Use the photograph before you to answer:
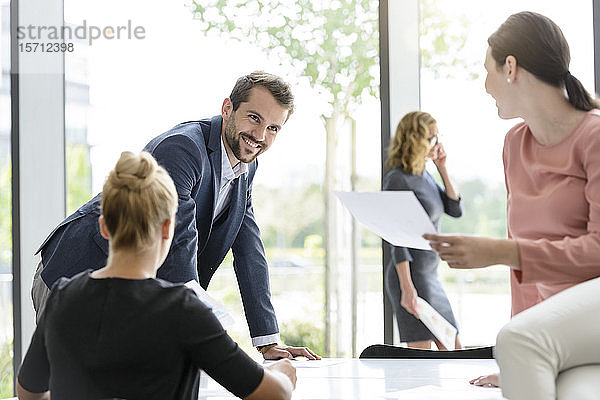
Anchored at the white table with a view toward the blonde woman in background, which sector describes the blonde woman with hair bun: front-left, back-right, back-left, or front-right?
back-left

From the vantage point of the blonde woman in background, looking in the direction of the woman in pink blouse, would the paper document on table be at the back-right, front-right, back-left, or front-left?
front-right

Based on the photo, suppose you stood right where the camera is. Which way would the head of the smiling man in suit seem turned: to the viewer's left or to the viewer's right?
to the viewer's right

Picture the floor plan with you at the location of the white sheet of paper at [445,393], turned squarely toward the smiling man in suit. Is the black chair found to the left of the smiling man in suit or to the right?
right

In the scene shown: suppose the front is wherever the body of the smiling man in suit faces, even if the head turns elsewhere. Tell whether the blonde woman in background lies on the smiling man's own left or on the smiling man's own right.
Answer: on the smiling man's own left

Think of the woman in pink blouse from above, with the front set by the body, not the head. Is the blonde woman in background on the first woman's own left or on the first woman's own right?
on the first woman's own right

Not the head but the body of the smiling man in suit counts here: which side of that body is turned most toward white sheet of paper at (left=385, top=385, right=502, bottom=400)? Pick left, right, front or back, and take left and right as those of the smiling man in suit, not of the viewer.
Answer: front

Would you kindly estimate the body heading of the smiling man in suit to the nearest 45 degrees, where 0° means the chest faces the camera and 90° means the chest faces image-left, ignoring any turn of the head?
approximately 315°

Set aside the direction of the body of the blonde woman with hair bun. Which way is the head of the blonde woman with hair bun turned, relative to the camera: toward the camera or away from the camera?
away from the camera

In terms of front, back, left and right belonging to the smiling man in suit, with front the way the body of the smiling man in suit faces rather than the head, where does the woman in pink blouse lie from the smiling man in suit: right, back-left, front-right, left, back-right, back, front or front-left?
front

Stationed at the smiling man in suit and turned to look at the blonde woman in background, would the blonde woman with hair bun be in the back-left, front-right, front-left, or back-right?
back-right

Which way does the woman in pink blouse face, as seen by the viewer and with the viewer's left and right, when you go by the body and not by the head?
facing the viewer and to the left of the viewer

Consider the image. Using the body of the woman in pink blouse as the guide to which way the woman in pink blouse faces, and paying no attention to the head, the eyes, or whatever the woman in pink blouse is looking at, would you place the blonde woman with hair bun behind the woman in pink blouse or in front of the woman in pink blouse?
in front

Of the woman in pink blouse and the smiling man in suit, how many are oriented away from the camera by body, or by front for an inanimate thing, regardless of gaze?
0
